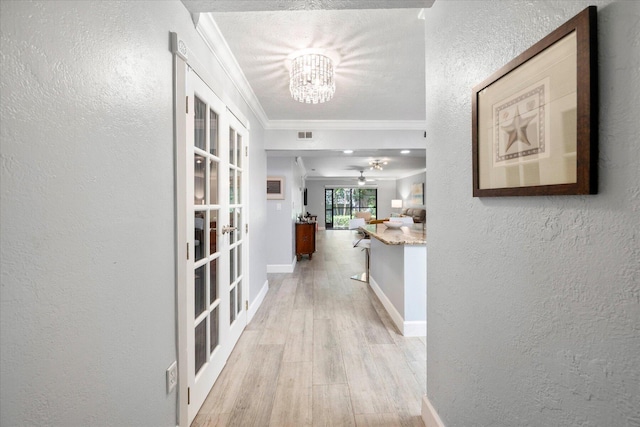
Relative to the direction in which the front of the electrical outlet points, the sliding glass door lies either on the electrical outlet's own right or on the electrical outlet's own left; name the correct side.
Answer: on the electrical outlet's own left

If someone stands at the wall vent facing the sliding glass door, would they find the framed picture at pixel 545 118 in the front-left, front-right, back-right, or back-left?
back-right

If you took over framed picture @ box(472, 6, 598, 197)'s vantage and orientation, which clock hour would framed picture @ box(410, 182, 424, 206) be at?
framed picture @ box(410, 182, 424, 206) is roughly at 4 o'clock from framed picture @ box(472, 6, 598, 197).

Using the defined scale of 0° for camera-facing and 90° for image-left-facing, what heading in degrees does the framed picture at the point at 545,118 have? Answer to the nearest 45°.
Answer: approximately 45°

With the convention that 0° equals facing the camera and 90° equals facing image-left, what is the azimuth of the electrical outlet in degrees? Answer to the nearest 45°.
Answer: approximately 315°

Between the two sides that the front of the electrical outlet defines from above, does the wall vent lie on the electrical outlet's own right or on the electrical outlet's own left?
on the electrical outlet's own left

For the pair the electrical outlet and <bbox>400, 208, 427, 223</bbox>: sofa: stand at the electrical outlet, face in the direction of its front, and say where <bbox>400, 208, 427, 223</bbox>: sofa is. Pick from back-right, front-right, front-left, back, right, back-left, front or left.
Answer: left

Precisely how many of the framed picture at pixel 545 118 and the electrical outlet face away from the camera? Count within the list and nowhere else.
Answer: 0

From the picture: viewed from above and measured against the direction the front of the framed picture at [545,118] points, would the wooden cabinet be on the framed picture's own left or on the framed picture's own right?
on the framed picture's own right
